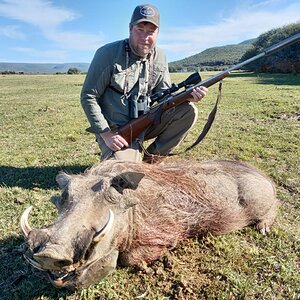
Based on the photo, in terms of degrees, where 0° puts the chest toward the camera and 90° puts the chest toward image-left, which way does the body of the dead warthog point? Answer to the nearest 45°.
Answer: approximately 45°

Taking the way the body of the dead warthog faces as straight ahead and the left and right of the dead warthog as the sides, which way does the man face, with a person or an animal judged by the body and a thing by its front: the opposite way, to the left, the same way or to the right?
to the left

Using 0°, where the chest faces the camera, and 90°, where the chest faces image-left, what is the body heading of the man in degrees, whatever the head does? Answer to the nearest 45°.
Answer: approximately 315°

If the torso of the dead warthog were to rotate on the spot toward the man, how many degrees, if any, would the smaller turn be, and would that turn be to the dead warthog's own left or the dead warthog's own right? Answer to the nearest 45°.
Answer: approximately 135° to the dead warthog's own right
